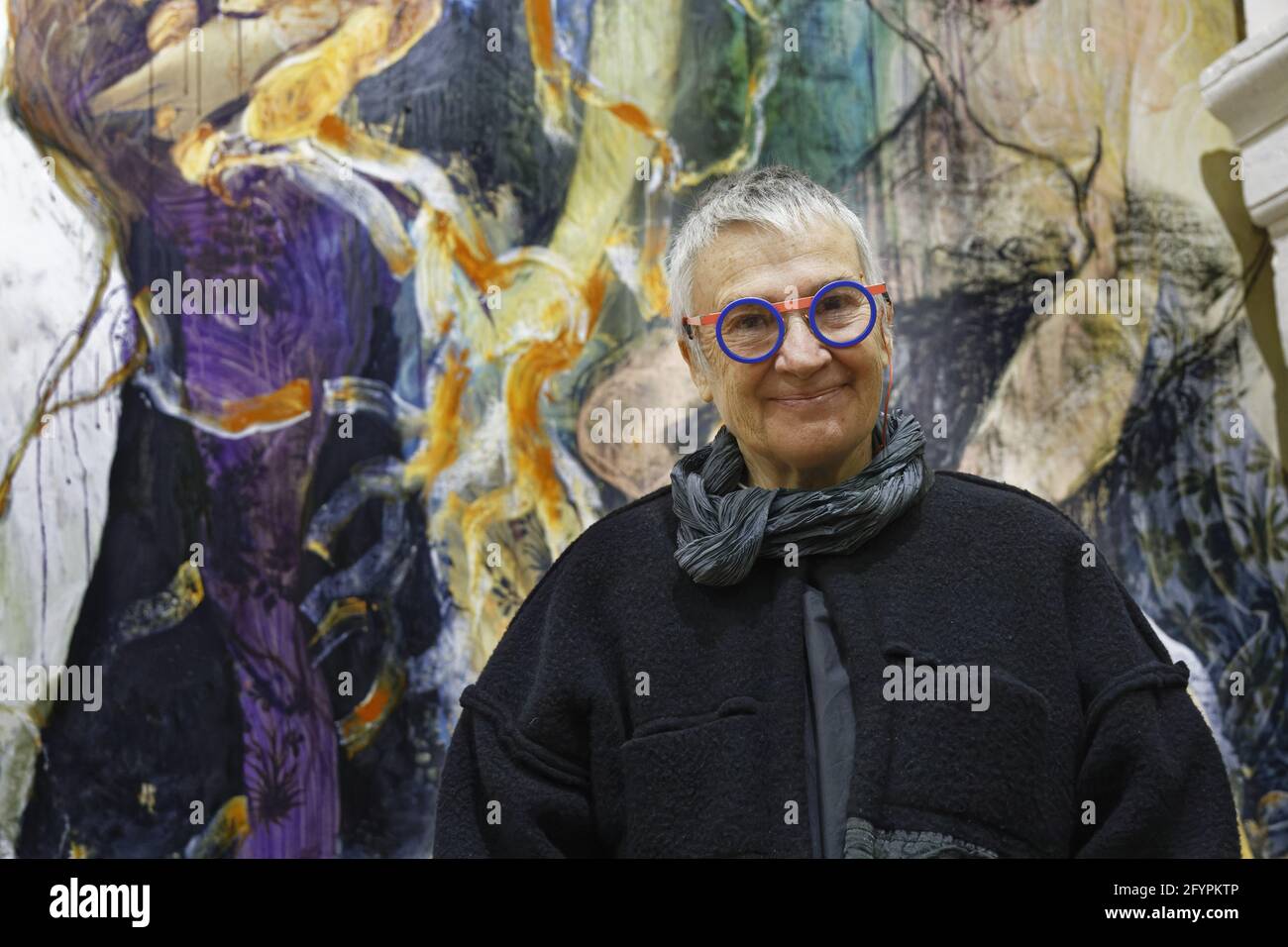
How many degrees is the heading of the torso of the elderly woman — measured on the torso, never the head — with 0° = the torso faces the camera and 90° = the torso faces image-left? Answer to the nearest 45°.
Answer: approximately 0°

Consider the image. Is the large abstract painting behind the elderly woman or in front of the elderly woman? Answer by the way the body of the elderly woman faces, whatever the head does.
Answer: behind
